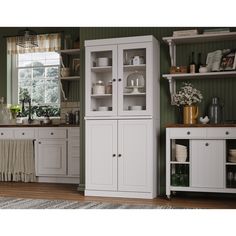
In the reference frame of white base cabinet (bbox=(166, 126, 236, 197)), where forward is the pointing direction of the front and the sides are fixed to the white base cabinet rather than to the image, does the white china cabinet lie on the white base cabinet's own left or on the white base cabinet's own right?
on the white base cabinet's own right

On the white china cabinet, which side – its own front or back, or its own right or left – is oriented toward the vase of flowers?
left

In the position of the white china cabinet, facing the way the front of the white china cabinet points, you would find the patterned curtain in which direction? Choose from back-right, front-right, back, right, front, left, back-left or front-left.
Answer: back-right

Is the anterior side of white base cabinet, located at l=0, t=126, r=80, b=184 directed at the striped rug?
yes

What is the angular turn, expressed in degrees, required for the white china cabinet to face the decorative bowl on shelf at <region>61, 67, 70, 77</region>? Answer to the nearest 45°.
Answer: approximately 135° to its right

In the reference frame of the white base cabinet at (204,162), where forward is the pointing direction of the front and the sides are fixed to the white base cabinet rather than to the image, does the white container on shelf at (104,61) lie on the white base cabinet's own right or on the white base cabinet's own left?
on the white base cabinet's own right

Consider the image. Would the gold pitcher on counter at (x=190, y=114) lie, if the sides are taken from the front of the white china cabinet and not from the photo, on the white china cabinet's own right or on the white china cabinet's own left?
on the white china cabinet's own left

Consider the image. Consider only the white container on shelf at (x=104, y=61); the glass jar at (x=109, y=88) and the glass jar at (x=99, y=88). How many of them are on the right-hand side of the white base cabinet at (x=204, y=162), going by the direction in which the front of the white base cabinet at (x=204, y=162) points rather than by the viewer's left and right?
3

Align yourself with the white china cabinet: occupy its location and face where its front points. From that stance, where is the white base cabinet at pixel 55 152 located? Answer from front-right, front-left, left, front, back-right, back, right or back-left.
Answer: back-right

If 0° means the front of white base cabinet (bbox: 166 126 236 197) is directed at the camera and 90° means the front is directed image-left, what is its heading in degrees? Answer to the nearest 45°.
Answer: approximately 0°

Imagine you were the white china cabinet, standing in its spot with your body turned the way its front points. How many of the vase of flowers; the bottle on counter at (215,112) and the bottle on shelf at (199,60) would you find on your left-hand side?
3

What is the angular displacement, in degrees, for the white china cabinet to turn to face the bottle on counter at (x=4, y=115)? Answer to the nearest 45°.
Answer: approximately 135° to its right
